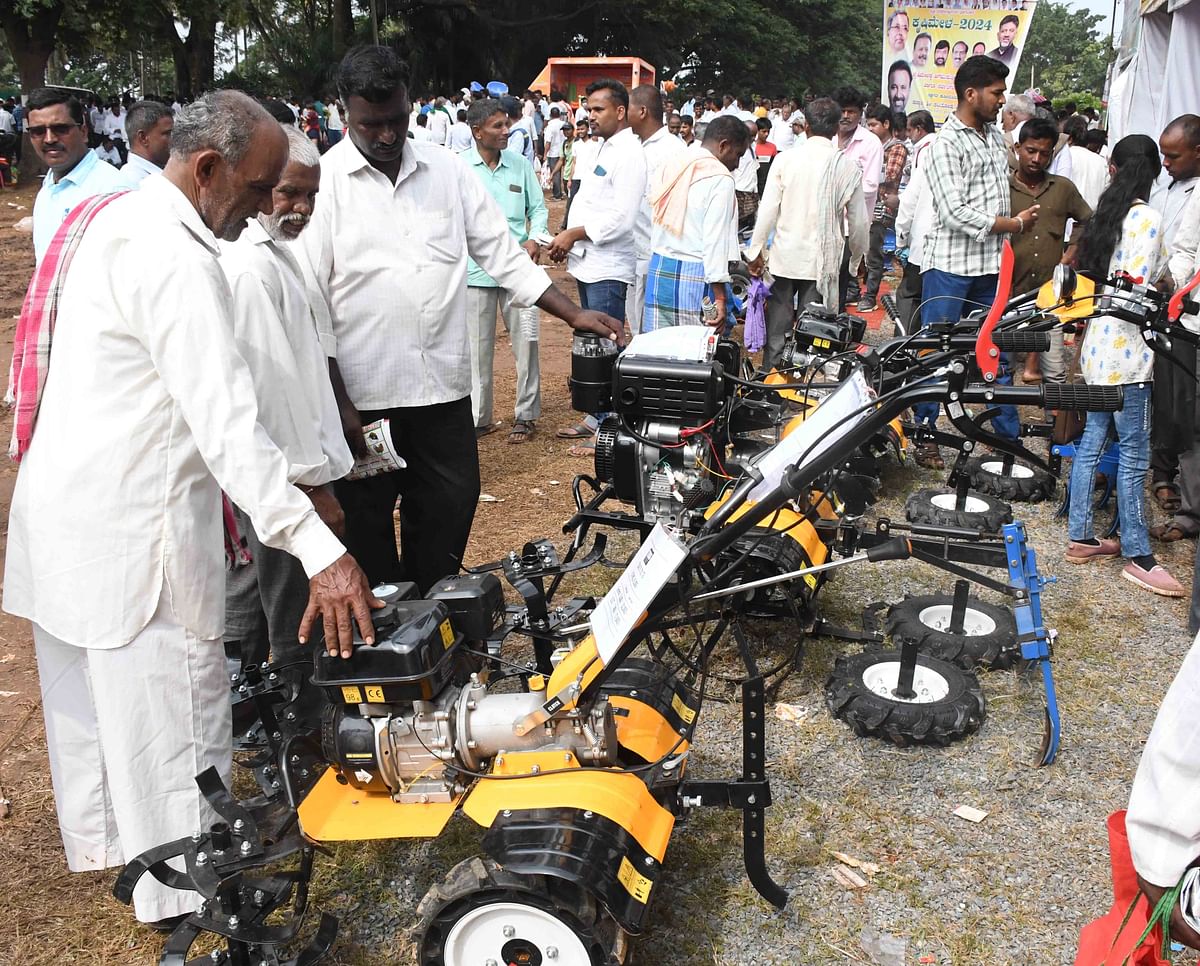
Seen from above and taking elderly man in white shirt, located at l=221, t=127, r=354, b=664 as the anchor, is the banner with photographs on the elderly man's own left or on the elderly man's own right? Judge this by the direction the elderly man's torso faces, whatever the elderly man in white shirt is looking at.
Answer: on the elderly man's own left

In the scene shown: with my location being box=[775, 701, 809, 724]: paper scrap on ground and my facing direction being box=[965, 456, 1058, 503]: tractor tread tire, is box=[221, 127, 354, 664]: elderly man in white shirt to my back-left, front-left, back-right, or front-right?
back-left

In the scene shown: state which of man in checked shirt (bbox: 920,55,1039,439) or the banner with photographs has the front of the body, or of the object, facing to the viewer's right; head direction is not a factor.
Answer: the man in checked shirt

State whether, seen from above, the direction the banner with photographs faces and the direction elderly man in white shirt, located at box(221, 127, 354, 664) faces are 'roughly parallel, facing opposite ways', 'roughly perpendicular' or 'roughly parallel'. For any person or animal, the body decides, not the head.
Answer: roughly perpendicular

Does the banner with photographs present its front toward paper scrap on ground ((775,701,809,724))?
yes

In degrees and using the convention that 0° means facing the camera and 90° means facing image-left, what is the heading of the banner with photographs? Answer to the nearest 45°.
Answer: approximately 0°

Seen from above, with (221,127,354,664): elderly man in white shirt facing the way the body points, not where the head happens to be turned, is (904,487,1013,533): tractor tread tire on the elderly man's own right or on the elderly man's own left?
on the elderly man's own left

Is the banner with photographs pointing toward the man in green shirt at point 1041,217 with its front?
yes
